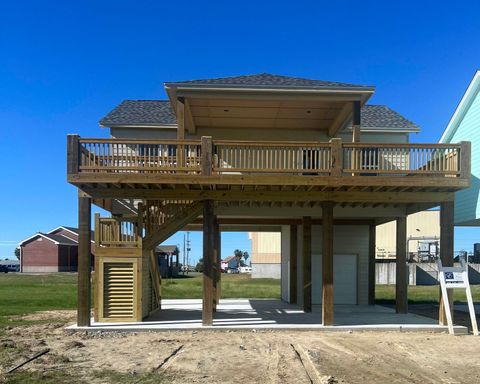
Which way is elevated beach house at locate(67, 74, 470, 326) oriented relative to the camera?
toward the camera

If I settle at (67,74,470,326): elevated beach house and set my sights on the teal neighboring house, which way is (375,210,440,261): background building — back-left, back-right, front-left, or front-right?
front-left

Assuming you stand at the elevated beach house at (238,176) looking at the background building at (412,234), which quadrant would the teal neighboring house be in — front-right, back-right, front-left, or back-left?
front-right

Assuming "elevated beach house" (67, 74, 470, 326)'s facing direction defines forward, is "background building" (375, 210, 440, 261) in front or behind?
behind

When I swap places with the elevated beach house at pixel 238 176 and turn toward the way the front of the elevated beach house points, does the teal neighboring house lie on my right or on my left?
on my left
